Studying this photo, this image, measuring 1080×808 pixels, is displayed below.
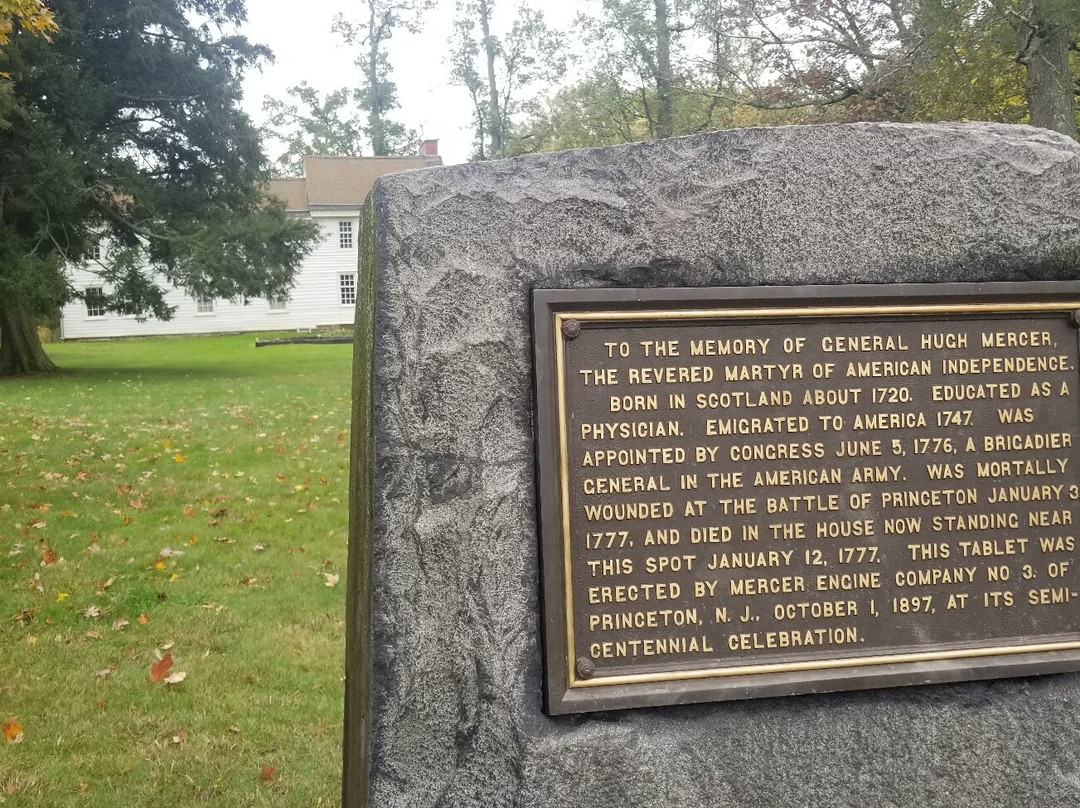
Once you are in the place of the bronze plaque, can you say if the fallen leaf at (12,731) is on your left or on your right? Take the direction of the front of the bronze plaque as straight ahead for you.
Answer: on your right

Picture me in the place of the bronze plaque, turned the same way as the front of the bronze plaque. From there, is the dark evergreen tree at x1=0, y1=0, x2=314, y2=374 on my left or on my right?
on my right

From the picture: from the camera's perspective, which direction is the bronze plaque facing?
toward the camera

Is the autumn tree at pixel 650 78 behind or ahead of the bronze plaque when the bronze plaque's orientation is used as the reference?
behind

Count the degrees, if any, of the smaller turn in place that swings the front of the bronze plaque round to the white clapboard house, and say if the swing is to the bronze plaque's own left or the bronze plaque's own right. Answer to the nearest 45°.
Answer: approximately 135° to the bronze plaque's own right

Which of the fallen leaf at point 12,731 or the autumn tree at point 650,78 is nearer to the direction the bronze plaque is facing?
the fallen leaf

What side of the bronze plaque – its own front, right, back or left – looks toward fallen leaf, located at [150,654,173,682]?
right

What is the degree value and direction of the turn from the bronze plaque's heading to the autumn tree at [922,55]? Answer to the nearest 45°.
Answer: approximately 180°

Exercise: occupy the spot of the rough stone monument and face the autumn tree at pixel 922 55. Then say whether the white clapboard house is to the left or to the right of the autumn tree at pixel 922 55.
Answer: left
